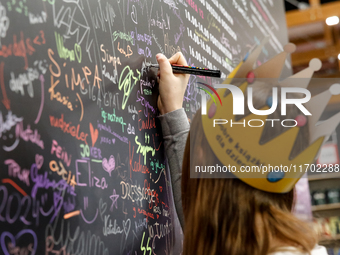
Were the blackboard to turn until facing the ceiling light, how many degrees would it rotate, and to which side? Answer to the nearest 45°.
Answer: approximately 90° to its left

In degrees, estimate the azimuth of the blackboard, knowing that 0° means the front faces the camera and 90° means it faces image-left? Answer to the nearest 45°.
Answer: approximately 315°
